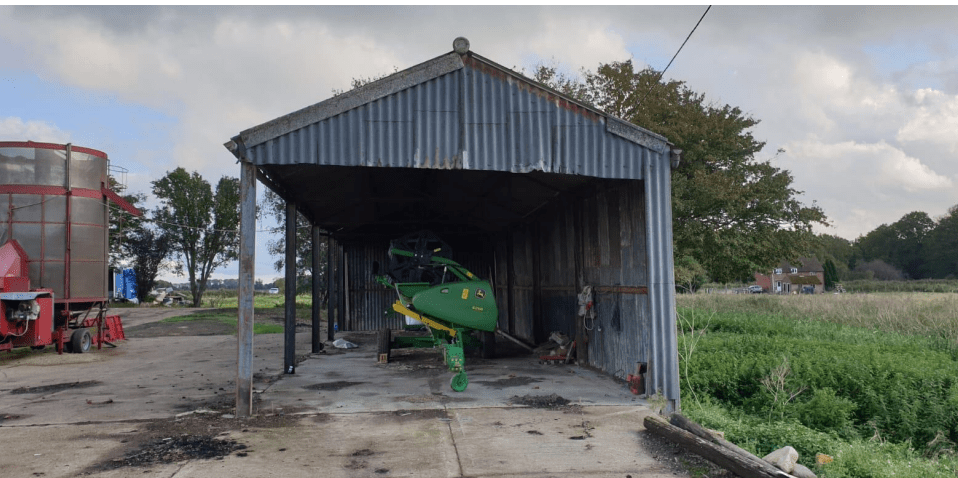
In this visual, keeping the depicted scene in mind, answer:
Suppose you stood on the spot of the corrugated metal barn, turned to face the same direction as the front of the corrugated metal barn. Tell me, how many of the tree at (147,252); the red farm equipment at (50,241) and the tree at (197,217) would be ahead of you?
0

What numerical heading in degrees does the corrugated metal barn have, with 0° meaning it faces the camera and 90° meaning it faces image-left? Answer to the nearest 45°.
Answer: approximately 0°

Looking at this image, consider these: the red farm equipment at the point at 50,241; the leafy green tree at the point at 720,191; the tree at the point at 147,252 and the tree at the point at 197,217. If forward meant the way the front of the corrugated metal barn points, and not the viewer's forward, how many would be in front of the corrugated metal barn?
0

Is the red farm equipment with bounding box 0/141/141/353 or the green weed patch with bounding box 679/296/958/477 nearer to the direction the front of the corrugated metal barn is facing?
the green weed patch

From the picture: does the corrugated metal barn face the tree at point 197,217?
no

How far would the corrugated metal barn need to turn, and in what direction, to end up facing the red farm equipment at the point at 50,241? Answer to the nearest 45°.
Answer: approximately 135° to its right

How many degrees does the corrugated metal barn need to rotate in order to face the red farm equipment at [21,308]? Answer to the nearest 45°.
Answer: approximately 135° to its right

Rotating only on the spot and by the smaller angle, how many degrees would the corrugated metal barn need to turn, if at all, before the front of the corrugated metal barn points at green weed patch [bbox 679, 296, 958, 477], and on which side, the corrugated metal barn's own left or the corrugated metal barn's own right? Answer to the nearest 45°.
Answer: approximately 90° to the corrugated metal barn's own left

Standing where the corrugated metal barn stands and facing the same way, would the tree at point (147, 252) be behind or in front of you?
behind

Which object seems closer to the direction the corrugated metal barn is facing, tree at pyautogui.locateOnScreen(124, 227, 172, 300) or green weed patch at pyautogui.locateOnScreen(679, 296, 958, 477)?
the green weed patch

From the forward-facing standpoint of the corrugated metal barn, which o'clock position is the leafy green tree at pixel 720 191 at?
The leafy green tree is roughly at 7 o'clock from the corrugated metal barn.

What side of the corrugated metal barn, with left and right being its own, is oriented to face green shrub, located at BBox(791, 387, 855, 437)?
left

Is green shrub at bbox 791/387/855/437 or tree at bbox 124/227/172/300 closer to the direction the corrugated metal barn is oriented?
the green shrub

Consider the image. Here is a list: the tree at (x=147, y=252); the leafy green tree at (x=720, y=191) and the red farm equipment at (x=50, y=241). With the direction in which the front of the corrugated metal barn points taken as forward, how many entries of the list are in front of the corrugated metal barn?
0
